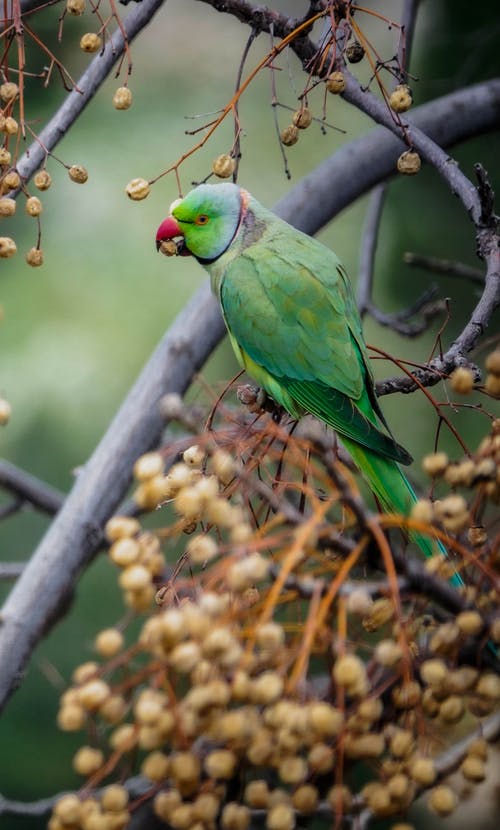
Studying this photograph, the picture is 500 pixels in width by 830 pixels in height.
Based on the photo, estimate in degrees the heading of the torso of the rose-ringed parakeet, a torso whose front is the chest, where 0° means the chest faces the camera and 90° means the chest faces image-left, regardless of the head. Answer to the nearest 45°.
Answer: approximately 90°

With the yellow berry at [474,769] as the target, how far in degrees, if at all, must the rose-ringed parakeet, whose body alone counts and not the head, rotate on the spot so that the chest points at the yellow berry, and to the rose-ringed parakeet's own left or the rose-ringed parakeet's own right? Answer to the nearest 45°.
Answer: approximately 135° to the rose-ringed parakeet's own left
